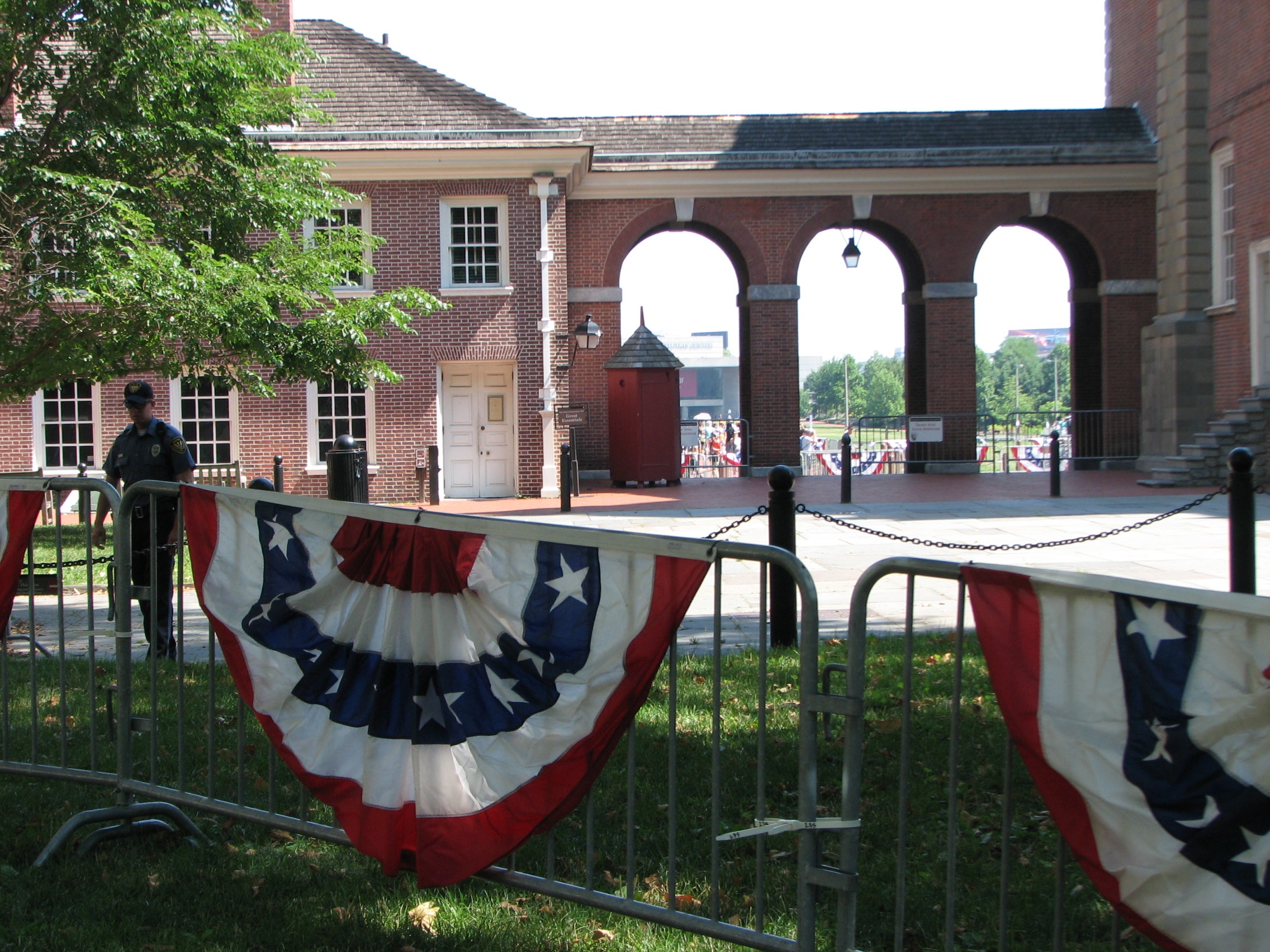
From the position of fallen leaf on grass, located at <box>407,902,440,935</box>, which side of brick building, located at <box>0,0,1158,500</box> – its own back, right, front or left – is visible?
front

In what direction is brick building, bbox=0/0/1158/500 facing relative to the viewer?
toward the camera

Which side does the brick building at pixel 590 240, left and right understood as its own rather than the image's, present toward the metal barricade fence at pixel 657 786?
front

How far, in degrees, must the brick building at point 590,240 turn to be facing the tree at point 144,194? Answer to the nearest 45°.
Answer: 0° — it already faces it

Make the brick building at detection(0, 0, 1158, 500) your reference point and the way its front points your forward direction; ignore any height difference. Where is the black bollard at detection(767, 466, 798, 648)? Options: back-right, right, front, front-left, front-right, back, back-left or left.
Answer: front

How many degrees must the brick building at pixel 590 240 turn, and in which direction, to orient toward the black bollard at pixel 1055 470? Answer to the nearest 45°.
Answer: approximately 45° to its left

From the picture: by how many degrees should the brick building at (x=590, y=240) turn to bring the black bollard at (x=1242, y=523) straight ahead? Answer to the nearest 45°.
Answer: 0° — it already faces it

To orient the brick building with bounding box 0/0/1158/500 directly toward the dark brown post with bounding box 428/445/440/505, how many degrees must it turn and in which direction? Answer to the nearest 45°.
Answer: approximately 45° to its right

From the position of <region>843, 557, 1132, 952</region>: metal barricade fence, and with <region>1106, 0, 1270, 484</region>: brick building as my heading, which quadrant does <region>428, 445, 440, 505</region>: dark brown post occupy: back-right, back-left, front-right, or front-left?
front-left

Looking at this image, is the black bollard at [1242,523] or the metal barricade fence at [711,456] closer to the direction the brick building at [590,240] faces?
the black bollard

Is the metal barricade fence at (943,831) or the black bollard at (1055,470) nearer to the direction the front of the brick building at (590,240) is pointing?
the metal barricade fence

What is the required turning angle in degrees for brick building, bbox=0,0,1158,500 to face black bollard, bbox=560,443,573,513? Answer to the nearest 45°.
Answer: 0° — it already faces it

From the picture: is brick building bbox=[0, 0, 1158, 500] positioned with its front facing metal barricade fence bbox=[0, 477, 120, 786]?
yes

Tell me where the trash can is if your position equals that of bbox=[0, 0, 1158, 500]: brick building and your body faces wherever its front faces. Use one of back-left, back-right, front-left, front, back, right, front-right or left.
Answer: front

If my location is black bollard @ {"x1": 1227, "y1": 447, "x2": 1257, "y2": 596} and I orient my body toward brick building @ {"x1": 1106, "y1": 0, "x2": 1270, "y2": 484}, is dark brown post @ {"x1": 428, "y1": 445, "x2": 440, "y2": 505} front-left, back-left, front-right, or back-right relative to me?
front-left

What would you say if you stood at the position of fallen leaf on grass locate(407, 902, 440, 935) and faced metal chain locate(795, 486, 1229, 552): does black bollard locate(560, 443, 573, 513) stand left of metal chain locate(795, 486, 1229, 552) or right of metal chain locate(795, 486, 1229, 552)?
left

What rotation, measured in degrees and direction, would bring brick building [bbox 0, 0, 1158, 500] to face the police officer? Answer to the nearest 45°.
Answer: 0° — it already faces them

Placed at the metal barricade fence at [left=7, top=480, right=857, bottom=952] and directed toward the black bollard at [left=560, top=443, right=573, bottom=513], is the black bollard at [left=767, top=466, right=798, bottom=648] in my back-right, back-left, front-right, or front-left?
front-right
